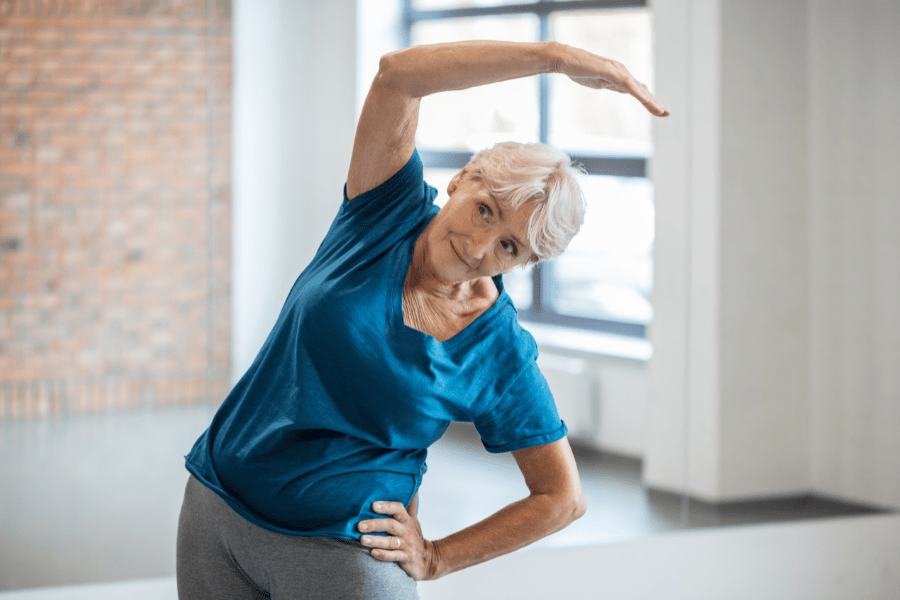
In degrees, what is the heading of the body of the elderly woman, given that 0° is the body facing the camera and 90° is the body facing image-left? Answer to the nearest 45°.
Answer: approximately 0°

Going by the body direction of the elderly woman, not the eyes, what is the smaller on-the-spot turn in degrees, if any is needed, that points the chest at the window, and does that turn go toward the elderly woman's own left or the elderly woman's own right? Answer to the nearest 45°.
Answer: approximately 180°

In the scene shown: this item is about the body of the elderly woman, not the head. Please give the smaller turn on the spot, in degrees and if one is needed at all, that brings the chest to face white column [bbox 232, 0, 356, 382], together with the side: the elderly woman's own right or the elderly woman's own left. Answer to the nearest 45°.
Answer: approximately 180°
